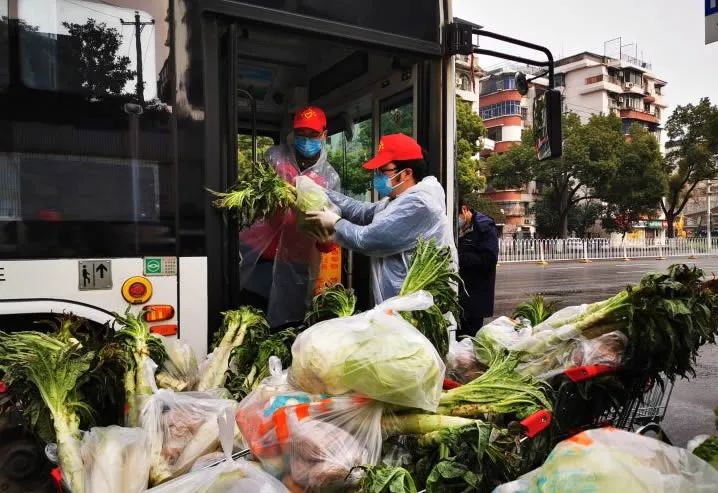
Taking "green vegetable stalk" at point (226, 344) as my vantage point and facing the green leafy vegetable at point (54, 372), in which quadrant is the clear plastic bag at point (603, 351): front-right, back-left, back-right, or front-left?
back-left

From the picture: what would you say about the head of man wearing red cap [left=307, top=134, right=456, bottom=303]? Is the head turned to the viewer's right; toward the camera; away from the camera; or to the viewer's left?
to the viewer's left

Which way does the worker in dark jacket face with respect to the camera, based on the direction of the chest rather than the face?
to the viewer's left

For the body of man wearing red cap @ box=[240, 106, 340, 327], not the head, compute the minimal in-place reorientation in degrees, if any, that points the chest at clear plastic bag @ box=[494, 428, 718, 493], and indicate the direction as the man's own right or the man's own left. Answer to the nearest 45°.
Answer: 0° — they already face it

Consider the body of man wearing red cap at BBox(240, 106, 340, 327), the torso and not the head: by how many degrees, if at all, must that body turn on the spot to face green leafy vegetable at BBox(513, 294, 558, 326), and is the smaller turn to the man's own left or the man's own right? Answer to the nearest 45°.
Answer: approximately 45° to the man's own left

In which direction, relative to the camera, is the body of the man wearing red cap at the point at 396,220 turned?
to the viewer's left

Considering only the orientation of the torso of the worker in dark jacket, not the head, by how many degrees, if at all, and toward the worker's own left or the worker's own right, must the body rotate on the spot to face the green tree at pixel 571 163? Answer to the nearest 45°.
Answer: approximately 90° to the worker's own right

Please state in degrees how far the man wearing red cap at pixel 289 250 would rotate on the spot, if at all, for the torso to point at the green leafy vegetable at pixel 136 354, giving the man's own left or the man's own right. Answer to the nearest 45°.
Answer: approximately 45° to the man's own right
